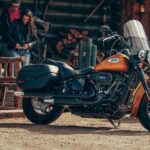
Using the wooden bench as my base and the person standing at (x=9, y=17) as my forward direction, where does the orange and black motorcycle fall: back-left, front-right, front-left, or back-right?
back-right

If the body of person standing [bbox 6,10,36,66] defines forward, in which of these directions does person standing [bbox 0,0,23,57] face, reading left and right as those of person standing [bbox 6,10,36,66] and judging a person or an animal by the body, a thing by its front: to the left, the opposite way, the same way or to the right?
the same way

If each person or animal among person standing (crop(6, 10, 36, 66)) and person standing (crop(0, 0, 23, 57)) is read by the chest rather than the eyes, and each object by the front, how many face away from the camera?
0

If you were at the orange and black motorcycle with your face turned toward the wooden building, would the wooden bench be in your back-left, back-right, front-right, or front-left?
front-left

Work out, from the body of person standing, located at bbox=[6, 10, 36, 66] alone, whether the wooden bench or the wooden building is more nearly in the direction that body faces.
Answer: the wooden bench

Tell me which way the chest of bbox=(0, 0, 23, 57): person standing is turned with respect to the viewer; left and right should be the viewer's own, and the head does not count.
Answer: facing the viewer and to the right of the viewer

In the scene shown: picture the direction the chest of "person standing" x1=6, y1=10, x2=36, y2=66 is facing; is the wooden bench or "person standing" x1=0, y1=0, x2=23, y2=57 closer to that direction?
the wooden bench

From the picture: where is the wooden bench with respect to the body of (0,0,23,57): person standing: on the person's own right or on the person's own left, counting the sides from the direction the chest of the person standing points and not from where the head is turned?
on the person's own right
